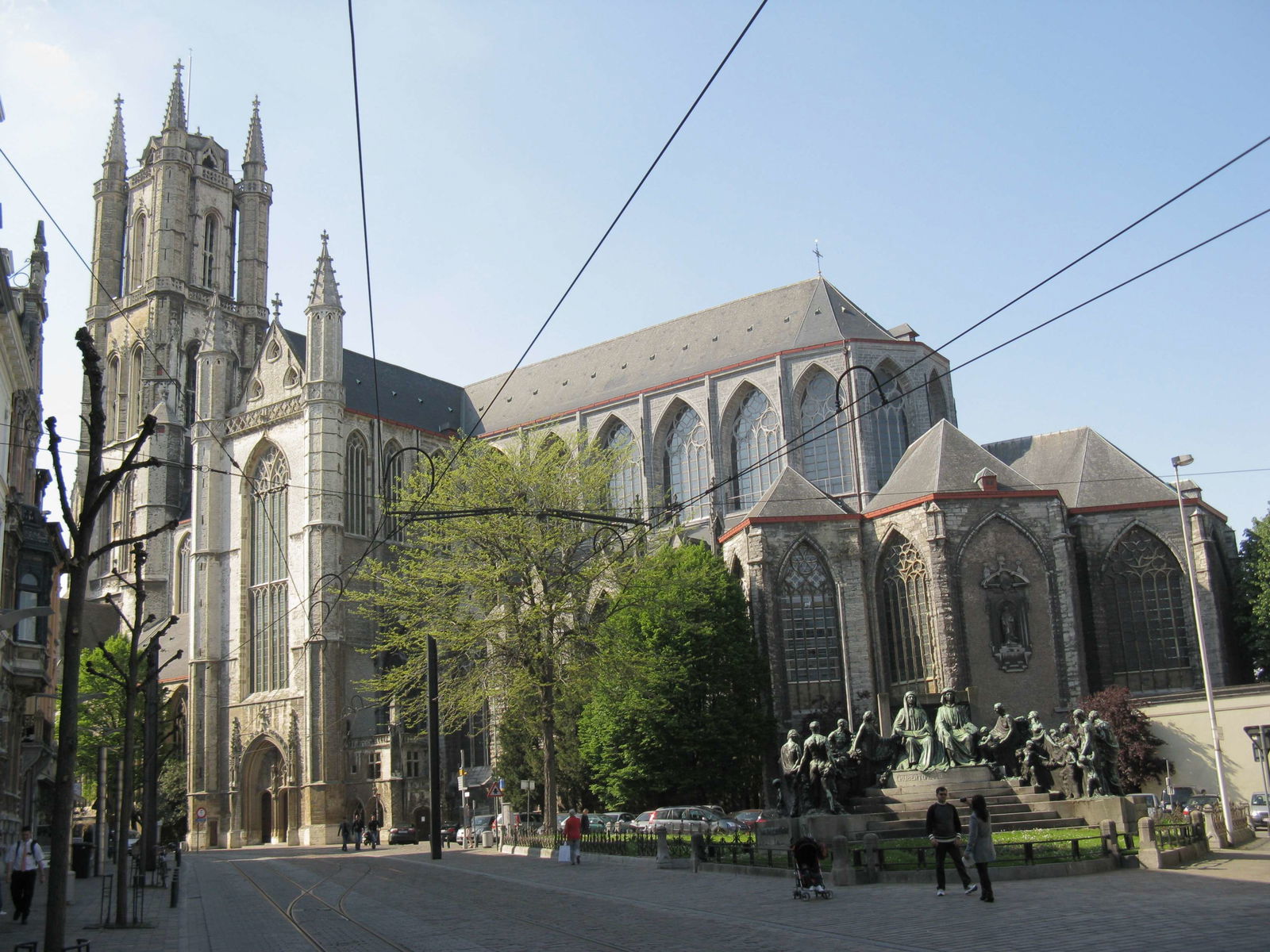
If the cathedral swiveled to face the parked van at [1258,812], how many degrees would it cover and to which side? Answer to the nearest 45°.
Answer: approximately 90° to its left

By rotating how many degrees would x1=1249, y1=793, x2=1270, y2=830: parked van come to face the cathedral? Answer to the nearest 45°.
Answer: approximately 135° to its right

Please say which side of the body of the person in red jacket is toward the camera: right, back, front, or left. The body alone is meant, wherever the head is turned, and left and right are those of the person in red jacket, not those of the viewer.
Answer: back

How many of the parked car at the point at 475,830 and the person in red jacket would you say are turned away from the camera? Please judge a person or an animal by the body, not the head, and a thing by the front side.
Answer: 1

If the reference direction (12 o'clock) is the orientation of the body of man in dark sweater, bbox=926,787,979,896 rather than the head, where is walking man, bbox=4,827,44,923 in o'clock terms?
The walking man is roughly at 3 o'clock from the man in dark sweater.

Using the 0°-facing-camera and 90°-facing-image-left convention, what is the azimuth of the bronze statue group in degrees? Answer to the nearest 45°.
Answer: approximately 0°

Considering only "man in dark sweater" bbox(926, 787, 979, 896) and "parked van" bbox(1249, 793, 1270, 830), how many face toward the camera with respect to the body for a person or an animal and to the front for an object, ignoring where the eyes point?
2

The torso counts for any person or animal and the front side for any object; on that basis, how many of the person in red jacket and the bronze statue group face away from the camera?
1
